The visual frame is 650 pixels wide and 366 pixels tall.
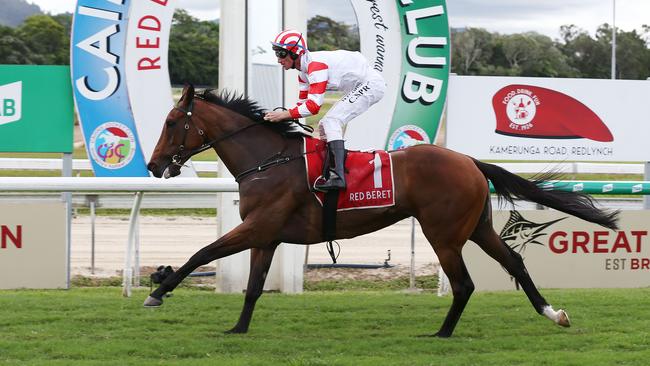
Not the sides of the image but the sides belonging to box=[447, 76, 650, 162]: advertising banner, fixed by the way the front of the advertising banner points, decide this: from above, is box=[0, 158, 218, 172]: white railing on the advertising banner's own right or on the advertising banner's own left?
on the advertising banner's own right

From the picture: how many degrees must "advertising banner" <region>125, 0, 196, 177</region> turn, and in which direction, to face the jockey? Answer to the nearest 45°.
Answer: approximately 45° to its left

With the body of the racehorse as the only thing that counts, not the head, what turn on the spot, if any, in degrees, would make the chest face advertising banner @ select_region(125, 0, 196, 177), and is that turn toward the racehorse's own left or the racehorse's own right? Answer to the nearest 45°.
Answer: approximately 45° to the racehorse's own right

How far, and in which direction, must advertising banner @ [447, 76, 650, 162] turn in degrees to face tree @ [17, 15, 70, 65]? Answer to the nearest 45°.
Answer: approximately 135° to its right

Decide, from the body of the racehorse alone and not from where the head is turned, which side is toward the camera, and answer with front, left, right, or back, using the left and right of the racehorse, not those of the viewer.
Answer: left

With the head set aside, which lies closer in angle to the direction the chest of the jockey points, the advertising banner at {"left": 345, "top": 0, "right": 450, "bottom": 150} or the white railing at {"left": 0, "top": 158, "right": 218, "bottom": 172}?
the white railing

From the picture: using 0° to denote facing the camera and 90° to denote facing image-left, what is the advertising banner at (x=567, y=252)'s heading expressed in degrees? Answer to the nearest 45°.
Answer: approximately 0°

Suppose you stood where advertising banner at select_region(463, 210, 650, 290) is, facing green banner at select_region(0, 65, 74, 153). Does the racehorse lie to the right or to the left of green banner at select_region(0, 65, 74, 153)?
left

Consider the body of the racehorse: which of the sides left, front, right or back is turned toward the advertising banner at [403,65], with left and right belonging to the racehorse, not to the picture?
right
